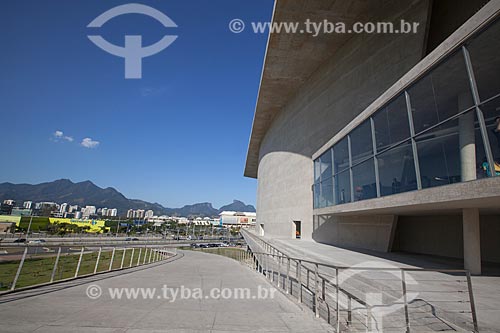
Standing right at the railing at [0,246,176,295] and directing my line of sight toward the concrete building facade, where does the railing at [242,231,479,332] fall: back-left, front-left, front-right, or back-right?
front-right

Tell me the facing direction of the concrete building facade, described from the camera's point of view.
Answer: facing the viewer and to the left of the viewer

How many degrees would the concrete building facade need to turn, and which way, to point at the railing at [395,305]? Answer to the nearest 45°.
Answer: approximately 45° to its left

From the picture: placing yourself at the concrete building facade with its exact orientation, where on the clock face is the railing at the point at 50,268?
The railing is roughly at 1 o'clock from the concrete building facade.
